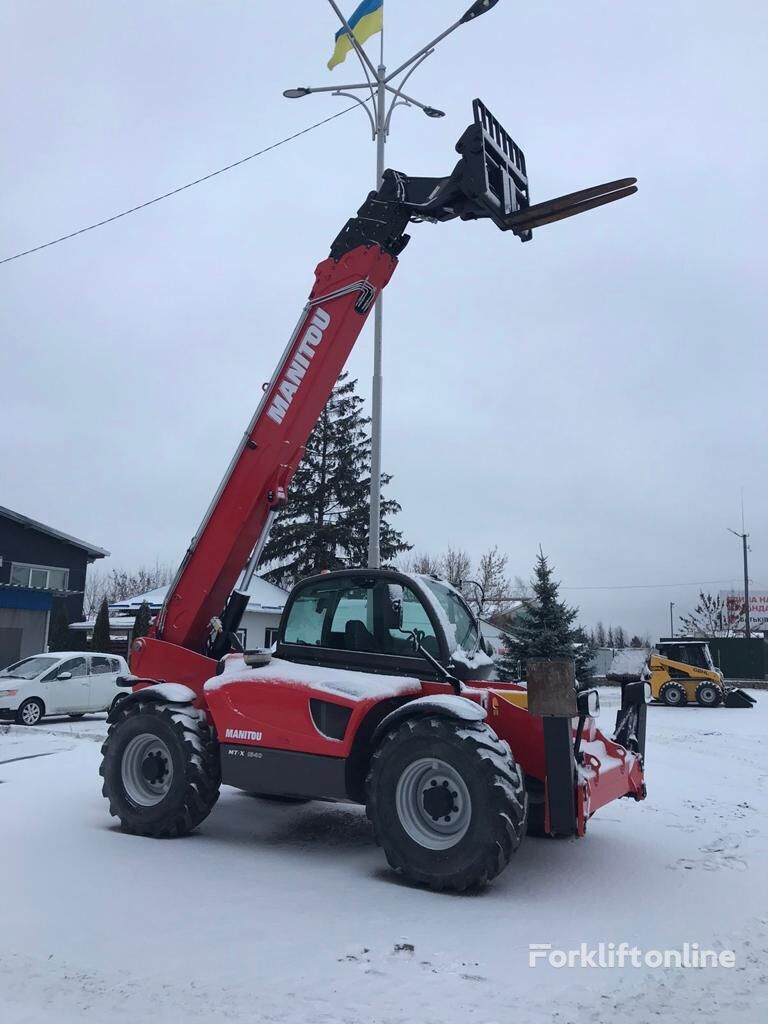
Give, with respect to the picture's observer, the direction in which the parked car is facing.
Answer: facing the viewer and to the left of the viewer

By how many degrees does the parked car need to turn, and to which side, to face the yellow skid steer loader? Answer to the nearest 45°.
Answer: approximately 135° to its left

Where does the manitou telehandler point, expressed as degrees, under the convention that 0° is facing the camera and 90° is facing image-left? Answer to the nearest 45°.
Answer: approximately 315°

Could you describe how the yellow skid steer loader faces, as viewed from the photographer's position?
facing to the right of the viewer

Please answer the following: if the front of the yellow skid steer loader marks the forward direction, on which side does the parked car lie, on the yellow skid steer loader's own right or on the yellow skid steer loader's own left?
on the yellow skid steer loader's own right

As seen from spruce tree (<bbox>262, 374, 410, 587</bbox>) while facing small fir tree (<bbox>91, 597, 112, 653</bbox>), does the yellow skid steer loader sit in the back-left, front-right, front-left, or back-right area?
back-left

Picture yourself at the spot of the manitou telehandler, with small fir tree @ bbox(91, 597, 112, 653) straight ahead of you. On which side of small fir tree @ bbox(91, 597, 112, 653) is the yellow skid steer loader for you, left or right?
right

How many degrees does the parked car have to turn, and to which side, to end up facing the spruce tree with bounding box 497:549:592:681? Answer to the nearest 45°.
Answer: approximately 135° to its left

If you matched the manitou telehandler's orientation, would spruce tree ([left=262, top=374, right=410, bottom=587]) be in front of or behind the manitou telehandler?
behind

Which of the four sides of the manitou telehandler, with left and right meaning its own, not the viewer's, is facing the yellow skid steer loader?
left

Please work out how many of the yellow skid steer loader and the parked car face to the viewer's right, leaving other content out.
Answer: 1

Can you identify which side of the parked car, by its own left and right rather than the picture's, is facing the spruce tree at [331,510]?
back

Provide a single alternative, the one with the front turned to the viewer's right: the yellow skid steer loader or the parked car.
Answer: the yellow skid steer loader
